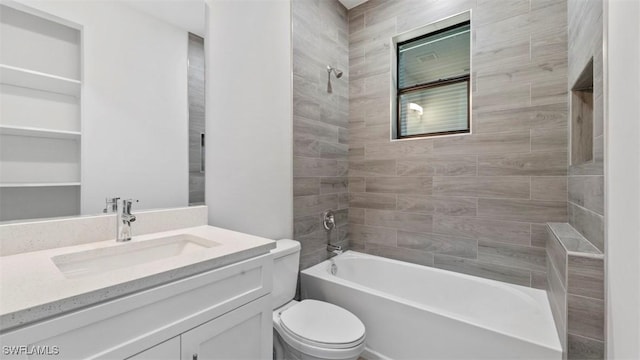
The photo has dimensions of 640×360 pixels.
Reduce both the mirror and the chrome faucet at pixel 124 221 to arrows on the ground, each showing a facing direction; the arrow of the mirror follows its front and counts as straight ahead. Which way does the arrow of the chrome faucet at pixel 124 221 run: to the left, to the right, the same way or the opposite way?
the same way

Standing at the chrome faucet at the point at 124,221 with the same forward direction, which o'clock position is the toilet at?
The toilet is roughly at 11 o'clock from the chrome faucet.

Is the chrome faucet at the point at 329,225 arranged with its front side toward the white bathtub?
yes

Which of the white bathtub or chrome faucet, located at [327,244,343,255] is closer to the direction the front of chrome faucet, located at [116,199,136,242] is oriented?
the white bathtub

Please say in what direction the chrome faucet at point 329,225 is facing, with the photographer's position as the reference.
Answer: facing the viewer and to the right of the viewer

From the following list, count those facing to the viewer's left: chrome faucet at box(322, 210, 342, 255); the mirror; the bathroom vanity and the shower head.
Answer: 0

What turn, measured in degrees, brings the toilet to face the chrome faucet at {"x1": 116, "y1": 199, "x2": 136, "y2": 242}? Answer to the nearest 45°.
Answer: approximately 135° to its right
